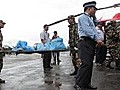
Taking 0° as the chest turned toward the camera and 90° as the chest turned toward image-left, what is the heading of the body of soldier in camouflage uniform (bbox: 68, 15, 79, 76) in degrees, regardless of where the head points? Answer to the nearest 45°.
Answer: approximately 45°

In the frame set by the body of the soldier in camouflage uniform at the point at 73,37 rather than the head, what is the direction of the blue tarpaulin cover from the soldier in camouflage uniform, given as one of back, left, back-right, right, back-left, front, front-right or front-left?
front-right
